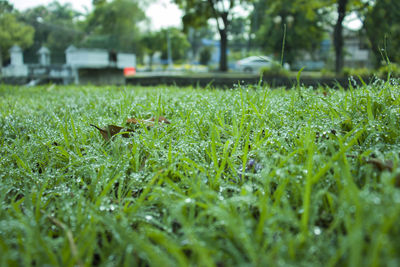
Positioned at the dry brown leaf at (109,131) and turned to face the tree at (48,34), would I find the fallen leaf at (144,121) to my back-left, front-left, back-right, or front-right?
front-right

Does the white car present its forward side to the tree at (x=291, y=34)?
no

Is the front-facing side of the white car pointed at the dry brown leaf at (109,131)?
no
